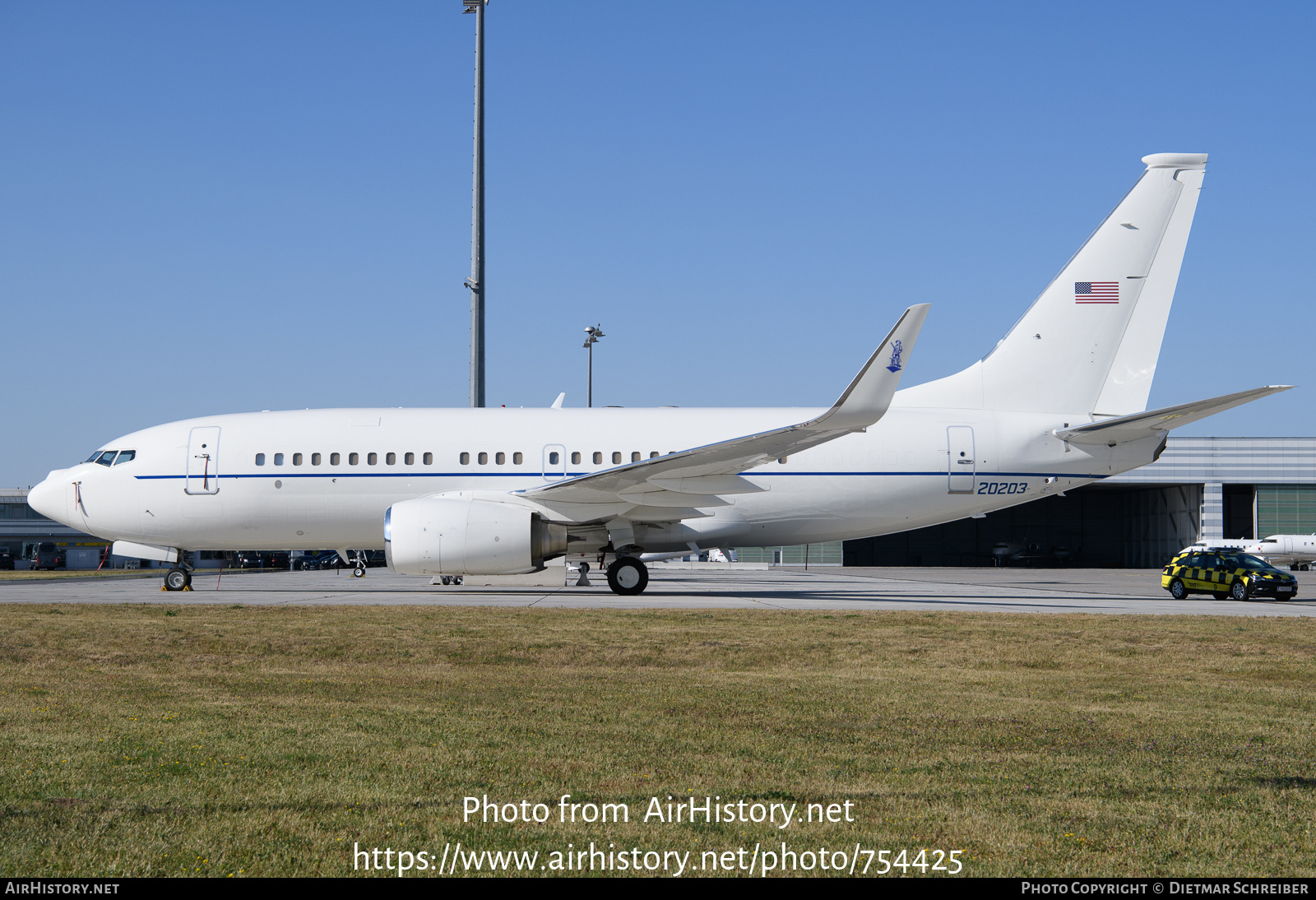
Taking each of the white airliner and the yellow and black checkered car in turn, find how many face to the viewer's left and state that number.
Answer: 1

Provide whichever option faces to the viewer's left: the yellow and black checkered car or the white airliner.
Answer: the white airliner

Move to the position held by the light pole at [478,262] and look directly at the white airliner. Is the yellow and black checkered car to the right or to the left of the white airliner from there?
left

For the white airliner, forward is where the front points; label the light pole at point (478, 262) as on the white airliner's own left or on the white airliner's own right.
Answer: on the white airliner's own right

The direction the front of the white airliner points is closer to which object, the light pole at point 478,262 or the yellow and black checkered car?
the light pole

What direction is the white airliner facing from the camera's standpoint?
to the viewer's left

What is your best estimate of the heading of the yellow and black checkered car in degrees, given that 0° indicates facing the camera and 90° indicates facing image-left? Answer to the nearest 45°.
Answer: approximately 315°

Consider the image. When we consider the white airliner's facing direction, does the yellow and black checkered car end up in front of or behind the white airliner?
behind
